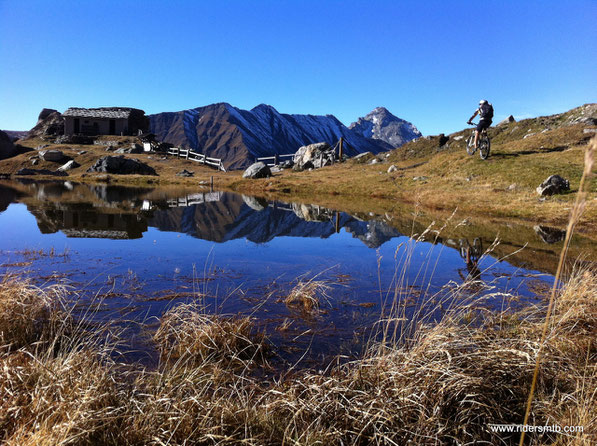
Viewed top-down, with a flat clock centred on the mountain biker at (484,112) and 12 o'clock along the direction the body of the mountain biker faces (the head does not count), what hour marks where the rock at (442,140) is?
The rock is roughly at 1 o'clock from the mountain biker.

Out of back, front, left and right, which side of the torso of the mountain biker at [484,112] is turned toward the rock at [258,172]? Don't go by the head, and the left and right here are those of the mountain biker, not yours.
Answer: front

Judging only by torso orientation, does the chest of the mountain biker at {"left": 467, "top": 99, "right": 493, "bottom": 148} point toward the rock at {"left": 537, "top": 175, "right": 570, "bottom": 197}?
no

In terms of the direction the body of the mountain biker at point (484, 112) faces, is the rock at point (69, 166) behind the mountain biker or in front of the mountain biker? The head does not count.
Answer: in front
